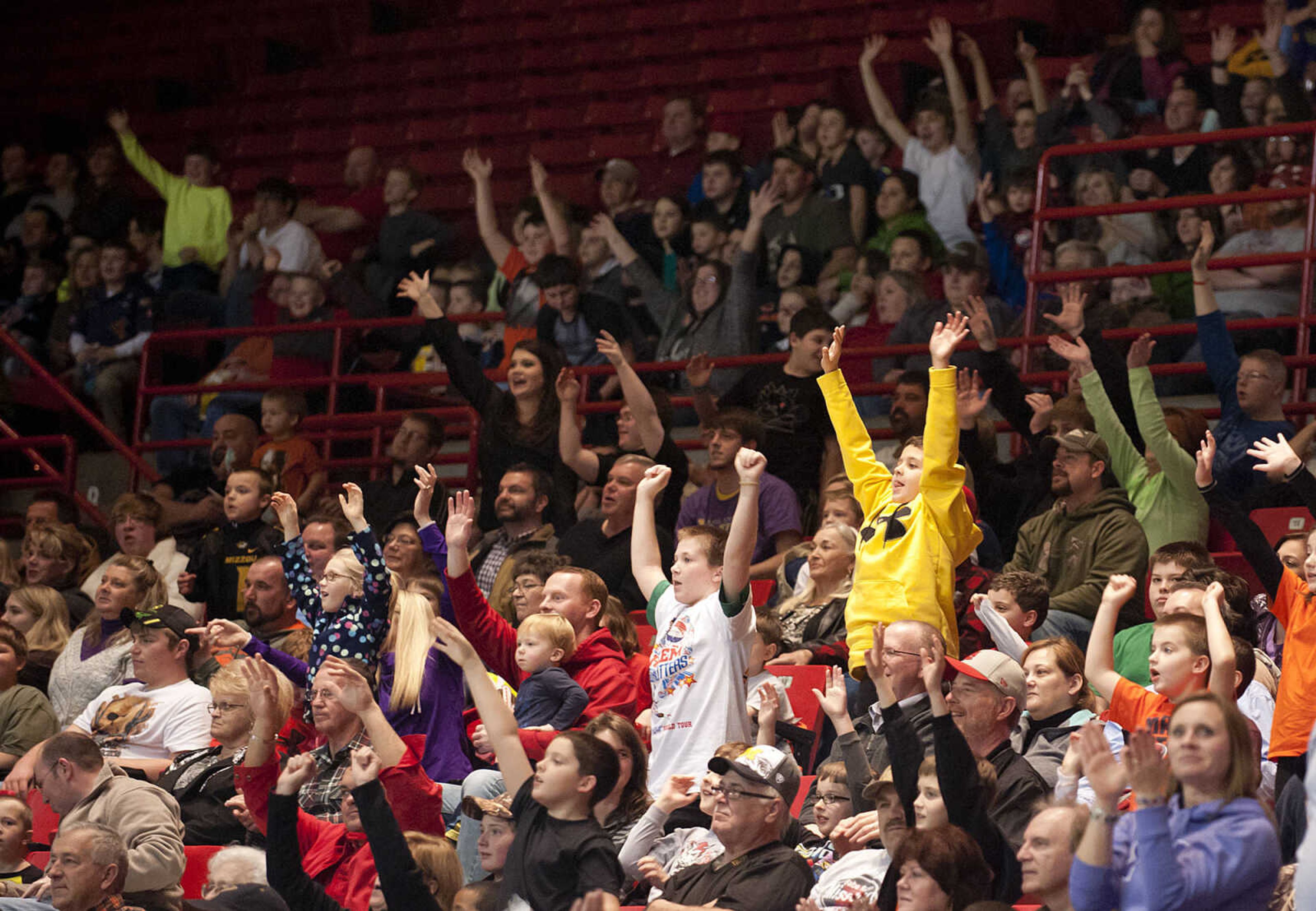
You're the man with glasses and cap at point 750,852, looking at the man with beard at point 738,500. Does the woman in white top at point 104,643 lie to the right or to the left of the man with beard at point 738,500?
left

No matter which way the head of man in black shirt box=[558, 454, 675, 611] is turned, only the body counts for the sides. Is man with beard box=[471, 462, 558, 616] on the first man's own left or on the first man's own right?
on the first man's own right

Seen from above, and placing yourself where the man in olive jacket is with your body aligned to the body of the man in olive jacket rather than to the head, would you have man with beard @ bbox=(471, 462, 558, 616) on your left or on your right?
on your right

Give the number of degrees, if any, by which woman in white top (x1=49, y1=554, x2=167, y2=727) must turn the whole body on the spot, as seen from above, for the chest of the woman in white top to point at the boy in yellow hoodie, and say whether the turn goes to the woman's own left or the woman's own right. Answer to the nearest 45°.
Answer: approximately 90° to the woman's own left

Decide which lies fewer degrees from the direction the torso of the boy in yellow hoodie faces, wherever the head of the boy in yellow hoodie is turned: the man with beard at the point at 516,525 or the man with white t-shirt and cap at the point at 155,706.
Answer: the man with white t-shirt and cap

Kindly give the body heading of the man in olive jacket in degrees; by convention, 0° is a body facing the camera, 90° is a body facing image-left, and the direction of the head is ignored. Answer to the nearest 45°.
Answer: approximately 45°

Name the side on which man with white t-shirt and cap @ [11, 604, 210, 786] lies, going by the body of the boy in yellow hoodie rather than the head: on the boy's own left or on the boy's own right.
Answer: on the boy's own right

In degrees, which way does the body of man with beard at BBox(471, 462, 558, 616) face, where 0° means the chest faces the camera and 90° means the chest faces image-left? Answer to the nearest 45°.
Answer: approximately 45°

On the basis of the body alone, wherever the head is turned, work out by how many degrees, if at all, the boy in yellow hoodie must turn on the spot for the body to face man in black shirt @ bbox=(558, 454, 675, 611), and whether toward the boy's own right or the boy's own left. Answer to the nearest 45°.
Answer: approximately 90° to the boy's own right

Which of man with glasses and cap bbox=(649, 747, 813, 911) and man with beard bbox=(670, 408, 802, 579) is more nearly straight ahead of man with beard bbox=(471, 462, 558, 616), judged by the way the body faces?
the man with glasses and cap
